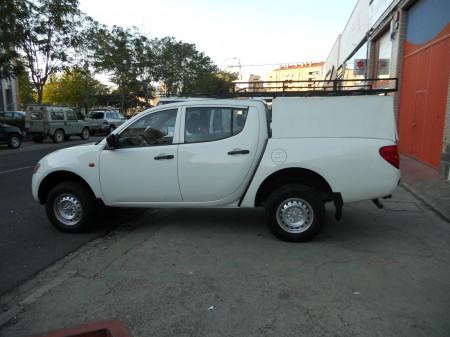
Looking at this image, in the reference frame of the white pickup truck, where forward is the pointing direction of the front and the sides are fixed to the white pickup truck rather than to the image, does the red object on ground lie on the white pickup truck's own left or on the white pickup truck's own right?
on the white pickup truck's own left

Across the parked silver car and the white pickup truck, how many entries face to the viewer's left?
1

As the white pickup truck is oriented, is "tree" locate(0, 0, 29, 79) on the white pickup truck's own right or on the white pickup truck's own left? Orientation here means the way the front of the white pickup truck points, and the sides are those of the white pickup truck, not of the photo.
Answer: on the white pickup truck's own right

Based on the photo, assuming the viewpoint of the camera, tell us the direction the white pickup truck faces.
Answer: facing to the left of the viewer
